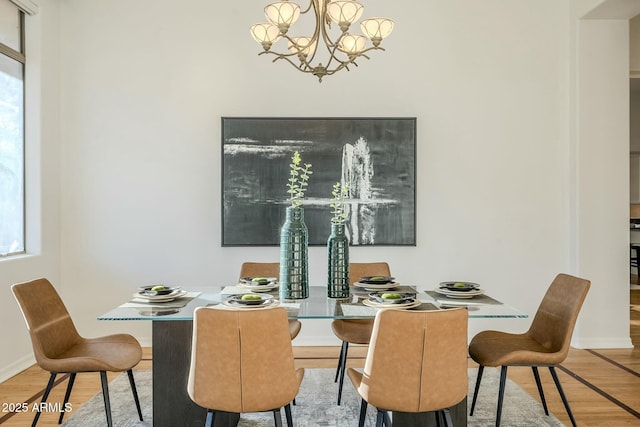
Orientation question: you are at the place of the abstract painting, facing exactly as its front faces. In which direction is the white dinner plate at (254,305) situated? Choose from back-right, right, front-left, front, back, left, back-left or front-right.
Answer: front

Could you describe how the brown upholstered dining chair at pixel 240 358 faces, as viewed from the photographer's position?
facing away from the viewer

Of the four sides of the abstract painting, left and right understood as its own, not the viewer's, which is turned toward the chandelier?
front

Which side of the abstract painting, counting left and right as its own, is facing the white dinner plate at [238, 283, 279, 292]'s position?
front

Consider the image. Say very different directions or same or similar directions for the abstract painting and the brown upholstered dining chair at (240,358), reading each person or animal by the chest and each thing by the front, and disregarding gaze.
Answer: very different directions

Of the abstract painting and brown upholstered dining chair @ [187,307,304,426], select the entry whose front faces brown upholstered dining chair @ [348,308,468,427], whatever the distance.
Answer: the abstract painting

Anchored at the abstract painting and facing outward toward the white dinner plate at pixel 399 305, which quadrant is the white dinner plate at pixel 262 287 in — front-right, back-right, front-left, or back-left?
front-right

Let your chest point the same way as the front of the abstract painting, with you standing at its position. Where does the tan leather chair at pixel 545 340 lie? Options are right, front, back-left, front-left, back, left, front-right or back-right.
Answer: front-left

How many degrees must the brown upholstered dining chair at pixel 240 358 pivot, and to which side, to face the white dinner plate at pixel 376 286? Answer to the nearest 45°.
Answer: approximately 45° to its right

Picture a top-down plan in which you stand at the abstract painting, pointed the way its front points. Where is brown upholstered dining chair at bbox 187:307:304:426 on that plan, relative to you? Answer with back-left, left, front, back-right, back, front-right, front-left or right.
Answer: front

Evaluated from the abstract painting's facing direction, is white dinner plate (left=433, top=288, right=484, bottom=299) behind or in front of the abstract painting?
in front

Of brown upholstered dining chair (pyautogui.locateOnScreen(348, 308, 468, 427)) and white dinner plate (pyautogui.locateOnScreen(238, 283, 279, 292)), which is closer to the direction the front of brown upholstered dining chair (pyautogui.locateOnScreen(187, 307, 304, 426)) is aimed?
the white dinner plate

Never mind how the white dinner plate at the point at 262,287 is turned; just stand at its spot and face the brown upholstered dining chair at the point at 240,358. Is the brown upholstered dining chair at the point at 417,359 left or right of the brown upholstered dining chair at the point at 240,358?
left

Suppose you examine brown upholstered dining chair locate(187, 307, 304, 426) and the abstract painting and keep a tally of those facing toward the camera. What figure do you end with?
1

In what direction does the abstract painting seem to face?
toward the camera

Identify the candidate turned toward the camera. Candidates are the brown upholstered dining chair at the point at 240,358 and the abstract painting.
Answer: the abstract painting
